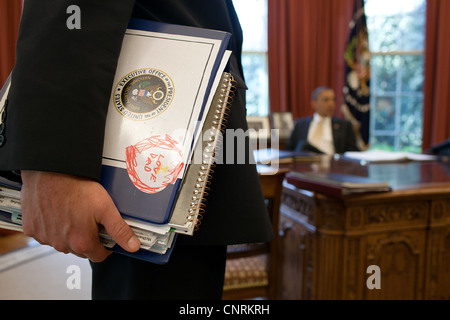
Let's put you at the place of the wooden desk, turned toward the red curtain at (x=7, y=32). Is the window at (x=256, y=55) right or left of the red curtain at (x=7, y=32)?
right

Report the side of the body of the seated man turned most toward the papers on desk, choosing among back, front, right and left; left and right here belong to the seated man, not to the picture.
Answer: left

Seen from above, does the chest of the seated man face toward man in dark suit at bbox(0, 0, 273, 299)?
yes

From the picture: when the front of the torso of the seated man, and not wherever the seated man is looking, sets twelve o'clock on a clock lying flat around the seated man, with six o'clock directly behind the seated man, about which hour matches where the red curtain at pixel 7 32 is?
The red curtain is roughly at 2 o'clock from the seated man.

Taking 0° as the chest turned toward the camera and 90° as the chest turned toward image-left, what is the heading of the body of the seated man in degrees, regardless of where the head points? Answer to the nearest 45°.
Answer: approximately 0°

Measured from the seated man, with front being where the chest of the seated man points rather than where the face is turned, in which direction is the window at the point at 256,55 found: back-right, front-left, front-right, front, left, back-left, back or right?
back-right

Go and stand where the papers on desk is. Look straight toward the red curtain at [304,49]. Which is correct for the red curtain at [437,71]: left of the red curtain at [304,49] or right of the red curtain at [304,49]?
right

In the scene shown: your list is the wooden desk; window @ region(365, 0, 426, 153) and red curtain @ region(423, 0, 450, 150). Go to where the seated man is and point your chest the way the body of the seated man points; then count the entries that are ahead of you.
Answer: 1

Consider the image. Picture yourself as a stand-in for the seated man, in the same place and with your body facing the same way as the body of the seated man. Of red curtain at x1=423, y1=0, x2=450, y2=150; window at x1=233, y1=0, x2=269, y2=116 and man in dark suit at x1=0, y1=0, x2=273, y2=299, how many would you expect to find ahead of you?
1

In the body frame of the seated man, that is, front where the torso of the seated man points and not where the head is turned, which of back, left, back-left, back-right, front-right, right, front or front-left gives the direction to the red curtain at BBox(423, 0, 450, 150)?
back-left

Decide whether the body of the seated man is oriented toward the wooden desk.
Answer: yes

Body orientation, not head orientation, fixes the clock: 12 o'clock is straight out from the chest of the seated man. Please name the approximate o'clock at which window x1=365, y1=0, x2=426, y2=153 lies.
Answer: The window is roughly at 7 o'clock from the seated man.
